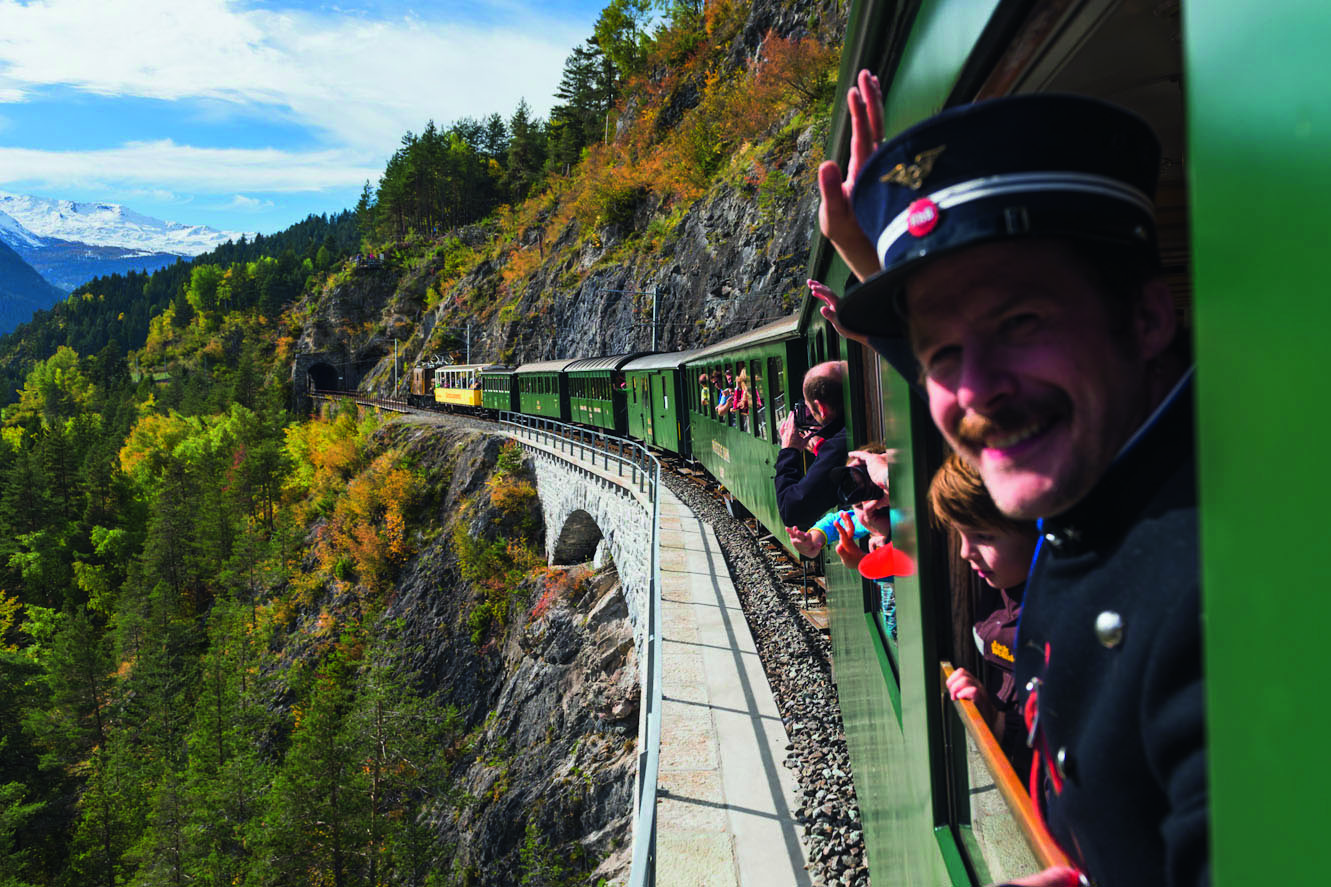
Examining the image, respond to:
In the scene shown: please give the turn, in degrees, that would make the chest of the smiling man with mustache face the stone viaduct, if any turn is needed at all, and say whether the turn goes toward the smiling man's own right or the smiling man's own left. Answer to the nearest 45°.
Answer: approximately 90° to the smiling man's own right

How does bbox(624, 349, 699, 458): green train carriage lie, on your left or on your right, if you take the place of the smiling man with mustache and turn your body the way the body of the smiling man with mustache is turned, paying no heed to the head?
on your right

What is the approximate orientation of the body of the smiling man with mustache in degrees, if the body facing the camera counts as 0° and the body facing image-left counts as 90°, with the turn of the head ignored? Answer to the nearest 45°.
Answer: approximately 45°

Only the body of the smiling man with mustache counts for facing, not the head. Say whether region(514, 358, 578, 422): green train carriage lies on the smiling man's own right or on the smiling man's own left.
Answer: on the smiling man's own right

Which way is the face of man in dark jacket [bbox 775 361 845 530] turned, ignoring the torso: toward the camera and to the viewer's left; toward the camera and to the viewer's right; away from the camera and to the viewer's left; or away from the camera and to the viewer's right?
away from the camera and to the viewer's left

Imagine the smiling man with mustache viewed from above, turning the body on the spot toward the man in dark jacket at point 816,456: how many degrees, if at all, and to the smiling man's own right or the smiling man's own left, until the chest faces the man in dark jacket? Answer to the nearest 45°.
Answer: approximately 135° to the smiling man's own right

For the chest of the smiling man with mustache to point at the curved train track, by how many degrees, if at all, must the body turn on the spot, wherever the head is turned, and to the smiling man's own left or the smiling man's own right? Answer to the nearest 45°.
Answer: approximately 135° to the smiling man's own right

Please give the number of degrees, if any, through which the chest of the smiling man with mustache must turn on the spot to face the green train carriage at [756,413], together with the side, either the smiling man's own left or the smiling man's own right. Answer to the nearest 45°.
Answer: approximately 135° to the smiling man's own right
